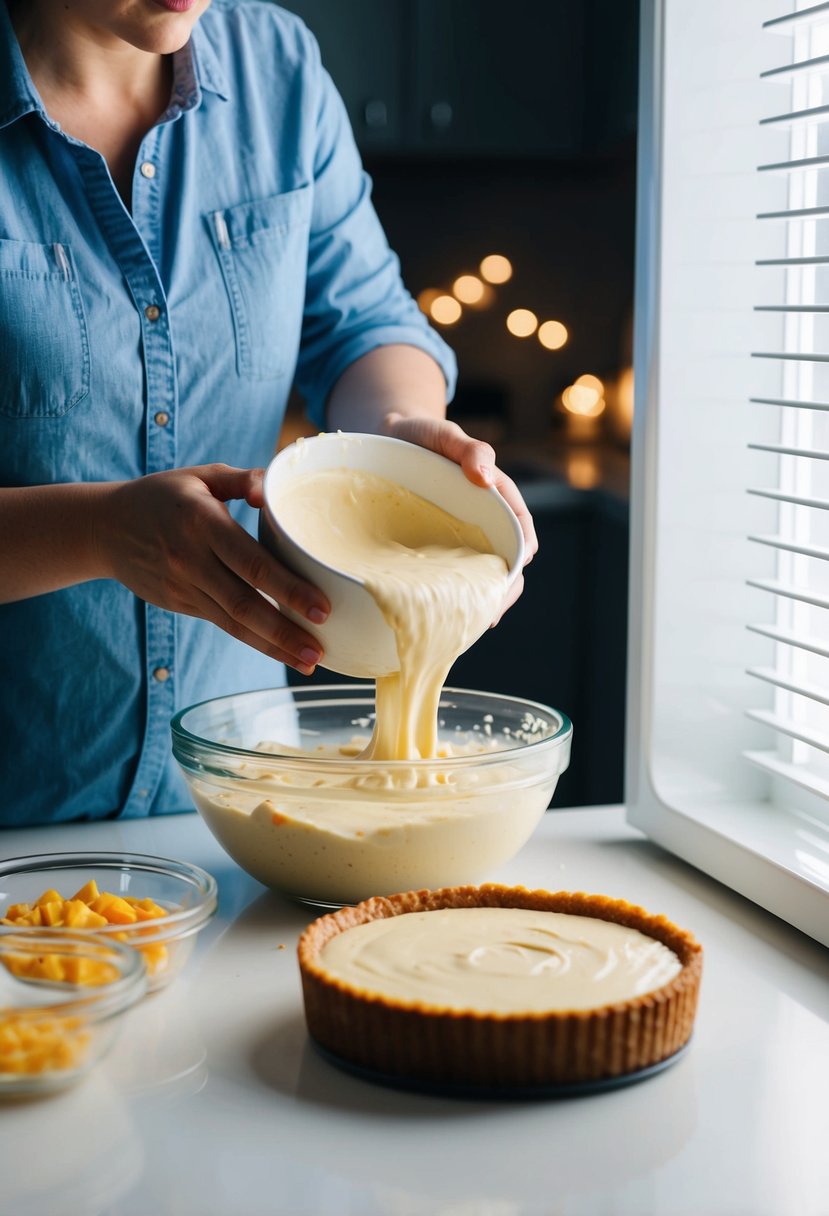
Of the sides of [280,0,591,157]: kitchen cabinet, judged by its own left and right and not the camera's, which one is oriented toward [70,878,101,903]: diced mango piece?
front

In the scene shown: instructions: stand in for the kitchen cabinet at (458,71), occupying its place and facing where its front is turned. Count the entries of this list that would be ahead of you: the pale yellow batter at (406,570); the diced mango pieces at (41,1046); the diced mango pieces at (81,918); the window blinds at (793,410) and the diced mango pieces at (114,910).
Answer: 5

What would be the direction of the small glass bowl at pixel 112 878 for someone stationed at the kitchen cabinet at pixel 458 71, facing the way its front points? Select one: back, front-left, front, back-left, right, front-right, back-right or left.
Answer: front

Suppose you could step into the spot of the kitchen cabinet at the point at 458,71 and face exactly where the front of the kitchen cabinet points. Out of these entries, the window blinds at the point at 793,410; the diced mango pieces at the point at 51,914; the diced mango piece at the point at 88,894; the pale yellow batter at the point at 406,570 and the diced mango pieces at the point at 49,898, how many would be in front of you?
5

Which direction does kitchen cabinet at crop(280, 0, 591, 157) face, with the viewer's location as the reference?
facing the viewer

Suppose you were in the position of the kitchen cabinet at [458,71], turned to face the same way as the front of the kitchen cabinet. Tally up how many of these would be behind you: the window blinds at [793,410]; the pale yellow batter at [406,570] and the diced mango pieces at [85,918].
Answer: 0

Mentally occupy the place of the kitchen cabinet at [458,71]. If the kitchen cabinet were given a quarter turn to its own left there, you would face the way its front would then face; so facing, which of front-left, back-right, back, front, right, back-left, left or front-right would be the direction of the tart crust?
right

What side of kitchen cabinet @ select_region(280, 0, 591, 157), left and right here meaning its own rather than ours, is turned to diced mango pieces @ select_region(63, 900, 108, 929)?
front

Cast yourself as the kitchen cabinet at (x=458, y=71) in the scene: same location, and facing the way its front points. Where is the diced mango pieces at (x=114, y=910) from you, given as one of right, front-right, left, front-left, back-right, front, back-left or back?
front

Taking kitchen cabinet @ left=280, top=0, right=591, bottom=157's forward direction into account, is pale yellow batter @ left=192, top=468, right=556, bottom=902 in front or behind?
in front

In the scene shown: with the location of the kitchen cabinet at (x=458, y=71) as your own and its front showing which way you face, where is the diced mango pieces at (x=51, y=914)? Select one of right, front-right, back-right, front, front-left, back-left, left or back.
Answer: front

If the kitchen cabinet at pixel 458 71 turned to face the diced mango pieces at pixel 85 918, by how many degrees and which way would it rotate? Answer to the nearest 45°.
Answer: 0° — it already faces it

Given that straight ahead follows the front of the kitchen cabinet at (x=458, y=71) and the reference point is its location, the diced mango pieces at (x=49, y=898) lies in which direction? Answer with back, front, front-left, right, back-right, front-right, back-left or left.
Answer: front

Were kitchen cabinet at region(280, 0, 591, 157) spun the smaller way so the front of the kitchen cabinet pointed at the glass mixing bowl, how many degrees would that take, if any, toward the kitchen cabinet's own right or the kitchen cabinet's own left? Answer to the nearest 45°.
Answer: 0° — it already faces it

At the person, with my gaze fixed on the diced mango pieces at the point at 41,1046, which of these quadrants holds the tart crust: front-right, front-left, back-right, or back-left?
front-left

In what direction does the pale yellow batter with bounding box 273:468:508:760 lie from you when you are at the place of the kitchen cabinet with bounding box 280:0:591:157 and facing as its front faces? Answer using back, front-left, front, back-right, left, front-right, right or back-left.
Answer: front

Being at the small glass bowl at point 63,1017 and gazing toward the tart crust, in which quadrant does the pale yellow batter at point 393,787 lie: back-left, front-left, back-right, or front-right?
front-left
